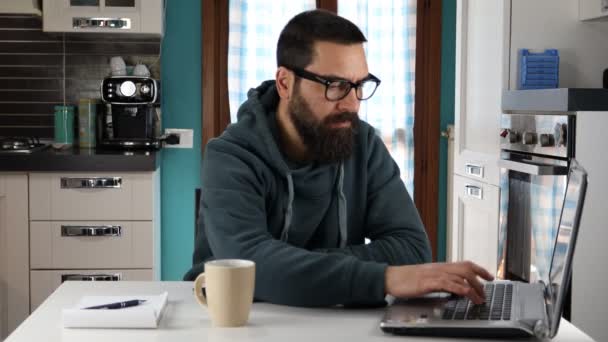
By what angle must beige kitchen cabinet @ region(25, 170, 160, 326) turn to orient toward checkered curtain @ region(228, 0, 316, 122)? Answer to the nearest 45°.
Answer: approximately 135° to its left

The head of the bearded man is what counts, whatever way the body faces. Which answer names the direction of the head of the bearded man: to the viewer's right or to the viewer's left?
to the viewer's right

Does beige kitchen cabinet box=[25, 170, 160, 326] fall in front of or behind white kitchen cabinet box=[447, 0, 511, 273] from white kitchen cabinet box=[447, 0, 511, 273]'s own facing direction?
in front

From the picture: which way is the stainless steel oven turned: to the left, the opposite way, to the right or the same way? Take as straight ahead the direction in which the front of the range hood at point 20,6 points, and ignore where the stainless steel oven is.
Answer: to the right

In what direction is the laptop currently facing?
to the viewer's left

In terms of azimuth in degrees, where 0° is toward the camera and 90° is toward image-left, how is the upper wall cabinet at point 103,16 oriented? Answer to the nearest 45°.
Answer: approximately 0°

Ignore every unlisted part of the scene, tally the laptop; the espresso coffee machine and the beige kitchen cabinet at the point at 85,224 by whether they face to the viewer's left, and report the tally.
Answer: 1

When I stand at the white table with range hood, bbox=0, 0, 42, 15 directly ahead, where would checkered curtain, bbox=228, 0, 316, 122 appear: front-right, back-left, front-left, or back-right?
front-right

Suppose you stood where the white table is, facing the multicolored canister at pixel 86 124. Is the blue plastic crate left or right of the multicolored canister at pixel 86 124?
right

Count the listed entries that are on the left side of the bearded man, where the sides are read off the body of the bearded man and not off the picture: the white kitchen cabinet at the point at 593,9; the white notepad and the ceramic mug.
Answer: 1

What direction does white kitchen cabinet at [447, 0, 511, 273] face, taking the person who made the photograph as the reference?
facing the viewer and to the left of the viewer

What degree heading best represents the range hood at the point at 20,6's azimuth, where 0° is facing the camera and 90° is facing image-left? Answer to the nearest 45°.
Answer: approximately 0°
